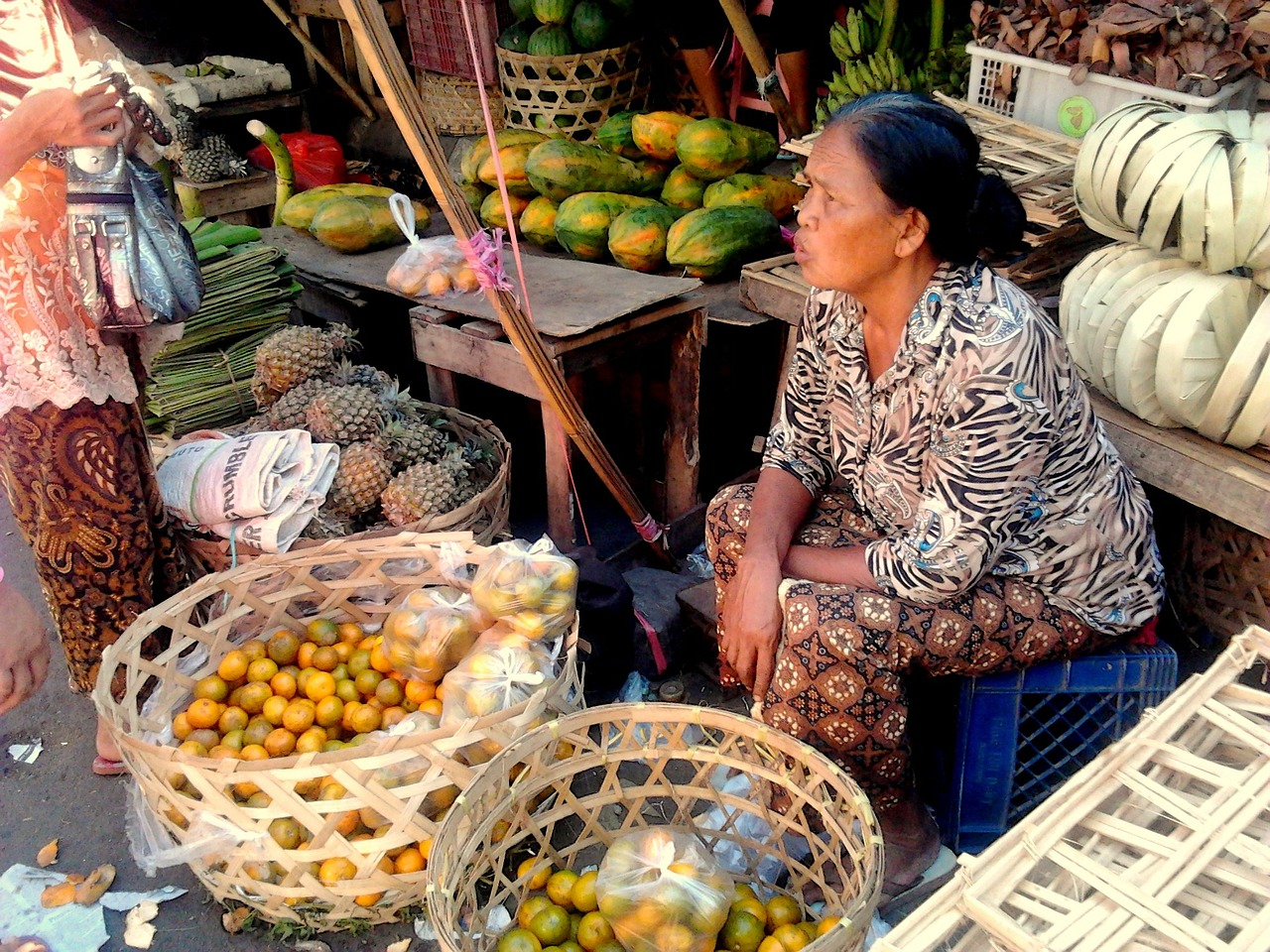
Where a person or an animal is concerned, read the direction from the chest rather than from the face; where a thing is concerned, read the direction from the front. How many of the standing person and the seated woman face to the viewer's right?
1

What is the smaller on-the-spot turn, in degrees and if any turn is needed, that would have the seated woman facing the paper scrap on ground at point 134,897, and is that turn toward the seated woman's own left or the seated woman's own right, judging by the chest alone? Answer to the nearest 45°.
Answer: approximately 45° to the seated woman's own right

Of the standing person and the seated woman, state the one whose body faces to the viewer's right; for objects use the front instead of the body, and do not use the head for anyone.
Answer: the standing person

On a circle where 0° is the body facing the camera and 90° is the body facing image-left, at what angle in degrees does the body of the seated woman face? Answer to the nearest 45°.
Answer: approximately 45°

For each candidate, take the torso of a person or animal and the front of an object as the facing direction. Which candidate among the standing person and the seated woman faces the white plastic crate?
the standing person

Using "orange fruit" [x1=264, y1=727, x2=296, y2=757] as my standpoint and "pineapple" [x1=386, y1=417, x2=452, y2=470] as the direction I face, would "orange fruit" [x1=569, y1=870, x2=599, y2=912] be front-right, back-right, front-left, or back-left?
back-right

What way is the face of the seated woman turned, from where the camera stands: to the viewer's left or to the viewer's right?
to the viewer's left

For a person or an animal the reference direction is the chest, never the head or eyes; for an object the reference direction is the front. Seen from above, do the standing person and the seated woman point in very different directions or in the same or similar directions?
very different directions

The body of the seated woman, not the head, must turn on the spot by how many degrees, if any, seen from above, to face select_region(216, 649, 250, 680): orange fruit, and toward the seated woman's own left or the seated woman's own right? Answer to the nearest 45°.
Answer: approximately 45° to the seated woman's own right

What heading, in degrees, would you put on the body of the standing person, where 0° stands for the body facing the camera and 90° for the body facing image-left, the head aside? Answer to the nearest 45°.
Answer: approximately 270°

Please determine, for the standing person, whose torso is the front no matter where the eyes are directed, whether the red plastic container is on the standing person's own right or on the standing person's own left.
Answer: on the standing person's own left

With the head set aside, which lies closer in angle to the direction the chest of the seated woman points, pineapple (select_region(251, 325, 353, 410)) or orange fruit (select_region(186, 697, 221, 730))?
the orange fruit
